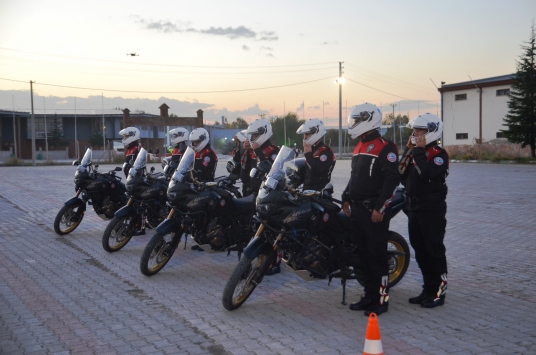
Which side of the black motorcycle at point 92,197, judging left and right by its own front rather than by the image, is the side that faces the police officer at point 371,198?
left

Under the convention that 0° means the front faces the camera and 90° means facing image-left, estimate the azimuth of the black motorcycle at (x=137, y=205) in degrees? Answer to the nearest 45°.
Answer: approximately 45°

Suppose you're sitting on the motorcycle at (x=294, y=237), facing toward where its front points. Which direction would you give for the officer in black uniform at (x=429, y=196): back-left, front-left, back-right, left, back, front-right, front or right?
back-left

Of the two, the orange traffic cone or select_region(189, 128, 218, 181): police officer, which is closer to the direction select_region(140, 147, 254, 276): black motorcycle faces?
the orange traffic cone

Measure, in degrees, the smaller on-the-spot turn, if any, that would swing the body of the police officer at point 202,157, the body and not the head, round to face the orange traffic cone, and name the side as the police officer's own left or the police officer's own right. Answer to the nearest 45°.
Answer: approximately 45° to the police officer's own left

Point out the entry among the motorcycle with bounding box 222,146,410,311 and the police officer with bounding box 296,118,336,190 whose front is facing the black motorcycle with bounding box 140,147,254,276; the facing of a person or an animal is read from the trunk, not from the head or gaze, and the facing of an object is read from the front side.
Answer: the police officer

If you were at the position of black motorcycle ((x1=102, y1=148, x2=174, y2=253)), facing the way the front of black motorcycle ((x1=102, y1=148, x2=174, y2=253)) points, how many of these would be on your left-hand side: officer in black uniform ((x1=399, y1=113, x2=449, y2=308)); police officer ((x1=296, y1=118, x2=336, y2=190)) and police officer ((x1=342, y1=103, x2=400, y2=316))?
3

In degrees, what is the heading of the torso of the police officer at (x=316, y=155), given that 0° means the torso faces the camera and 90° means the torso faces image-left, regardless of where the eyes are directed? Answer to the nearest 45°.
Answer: approximately 90°
